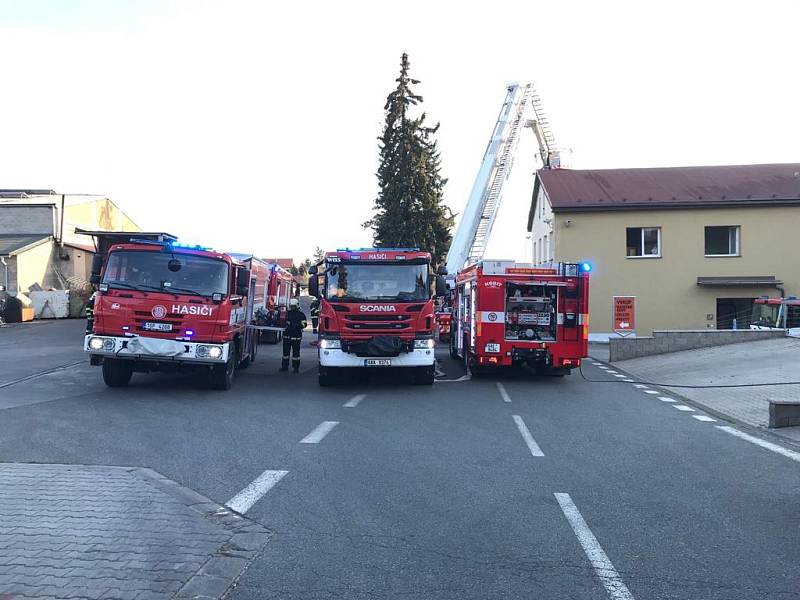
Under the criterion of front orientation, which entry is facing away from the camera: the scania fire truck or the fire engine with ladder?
the fire engine with ladder

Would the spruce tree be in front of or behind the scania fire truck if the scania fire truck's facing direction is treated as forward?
behind

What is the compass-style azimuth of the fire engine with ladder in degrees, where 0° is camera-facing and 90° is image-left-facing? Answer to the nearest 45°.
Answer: approximately 180°

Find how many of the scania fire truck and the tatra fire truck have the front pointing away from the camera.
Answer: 0

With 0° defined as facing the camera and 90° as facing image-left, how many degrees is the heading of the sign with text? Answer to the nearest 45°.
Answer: approximately 0°

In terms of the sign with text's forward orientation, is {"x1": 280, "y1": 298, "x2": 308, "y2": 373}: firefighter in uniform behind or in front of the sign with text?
in front

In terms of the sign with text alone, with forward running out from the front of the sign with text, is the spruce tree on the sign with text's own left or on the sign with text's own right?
on the sign with text's own right

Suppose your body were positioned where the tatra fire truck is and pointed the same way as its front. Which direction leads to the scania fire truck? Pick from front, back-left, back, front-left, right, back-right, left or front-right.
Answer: left

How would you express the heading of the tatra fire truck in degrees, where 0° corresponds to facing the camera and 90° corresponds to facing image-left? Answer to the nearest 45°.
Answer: approximately 0°

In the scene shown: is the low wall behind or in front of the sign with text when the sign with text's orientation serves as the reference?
in front
